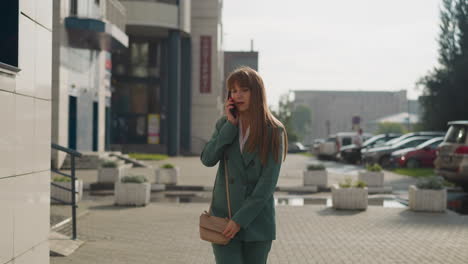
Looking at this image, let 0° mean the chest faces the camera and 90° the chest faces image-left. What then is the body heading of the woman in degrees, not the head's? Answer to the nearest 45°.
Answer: approximately 45°

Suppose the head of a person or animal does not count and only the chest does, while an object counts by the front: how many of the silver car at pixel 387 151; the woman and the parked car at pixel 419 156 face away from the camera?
0

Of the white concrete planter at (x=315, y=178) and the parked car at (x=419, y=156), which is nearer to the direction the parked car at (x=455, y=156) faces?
the parked car

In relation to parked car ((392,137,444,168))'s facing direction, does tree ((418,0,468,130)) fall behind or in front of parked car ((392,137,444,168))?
behind

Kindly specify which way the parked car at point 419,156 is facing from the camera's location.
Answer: facing the viewer and to the left of the viewer

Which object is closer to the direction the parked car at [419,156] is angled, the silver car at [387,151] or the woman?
the woman

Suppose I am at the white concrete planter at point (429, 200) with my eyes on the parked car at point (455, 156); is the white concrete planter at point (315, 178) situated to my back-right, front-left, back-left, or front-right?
front-left

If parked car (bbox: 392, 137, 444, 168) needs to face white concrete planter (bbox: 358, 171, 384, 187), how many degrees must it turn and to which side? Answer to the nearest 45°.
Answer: approximately 45° to its left

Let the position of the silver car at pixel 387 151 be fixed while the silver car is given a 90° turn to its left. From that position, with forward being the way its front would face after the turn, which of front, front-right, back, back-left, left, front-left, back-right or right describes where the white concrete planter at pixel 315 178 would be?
front-right

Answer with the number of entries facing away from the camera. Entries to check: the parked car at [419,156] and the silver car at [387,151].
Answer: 0
